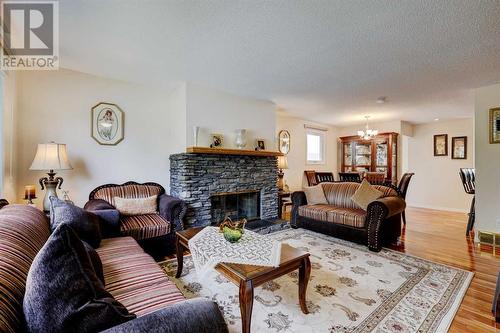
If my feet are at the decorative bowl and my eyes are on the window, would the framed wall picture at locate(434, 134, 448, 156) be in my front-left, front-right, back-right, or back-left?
front-right

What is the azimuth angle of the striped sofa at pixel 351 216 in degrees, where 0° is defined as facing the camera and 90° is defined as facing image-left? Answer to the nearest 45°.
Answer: approximately 45°

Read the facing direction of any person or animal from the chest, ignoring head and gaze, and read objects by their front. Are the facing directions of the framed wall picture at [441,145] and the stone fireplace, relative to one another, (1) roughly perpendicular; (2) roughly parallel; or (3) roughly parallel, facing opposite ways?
roughly perpendicular

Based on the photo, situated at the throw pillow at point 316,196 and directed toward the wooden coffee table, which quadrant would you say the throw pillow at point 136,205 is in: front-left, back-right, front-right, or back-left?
front-right

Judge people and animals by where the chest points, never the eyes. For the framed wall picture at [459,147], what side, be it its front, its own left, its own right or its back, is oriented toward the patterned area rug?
front

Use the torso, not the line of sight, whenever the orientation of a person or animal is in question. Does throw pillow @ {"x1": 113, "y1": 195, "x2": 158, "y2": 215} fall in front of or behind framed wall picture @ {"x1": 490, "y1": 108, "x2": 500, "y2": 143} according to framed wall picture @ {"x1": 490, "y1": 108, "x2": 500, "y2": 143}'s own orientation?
in front

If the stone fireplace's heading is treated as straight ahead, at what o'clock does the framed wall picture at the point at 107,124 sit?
The framed wall picture is roughly at 4 o'clock from the stone fireplace.

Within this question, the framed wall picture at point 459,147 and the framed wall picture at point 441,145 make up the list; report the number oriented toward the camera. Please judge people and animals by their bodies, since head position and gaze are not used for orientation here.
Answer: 2

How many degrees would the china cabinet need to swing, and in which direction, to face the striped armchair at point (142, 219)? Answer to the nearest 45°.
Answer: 0° — it already faces it

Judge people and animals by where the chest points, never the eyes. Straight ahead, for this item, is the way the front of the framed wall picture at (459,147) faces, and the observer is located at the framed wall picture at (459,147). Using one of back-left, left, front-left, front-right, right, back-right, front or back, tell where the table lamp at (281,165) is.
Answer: front-right

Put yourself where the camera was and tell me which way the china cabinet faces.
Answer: facing the viewer and to the left of the viewer

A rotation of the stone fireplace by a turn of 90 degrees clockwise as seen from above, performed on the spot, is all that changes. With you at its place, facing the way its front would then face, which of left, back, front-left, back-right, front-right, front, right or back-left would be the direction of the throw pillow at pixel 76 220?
front

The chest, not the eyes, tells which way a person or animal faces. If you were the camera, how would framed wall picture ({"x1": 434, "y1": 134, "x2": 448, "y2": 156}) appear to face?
facing the viewer

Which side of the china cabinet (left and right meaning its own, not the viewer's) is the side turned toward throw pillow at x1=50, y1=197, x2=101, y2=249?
front

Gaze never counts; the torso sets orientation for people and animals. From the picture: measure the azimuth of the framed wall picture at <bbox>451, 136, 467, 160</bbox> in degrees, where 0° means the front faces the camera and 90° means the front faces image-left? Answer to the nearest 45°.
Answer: approximately 0°

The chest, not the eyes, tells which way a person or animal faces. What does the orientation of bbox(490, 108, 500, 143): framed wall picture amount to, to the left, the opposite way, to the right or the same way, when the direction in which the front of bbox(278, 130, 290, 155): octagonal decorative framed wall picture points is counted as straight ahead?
to the right

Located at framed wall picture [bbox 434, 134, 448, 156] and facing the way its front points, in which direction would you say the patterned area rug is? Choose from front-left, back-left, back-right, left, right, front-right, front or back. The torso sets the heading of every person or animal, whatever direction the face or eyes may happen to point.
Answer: front
